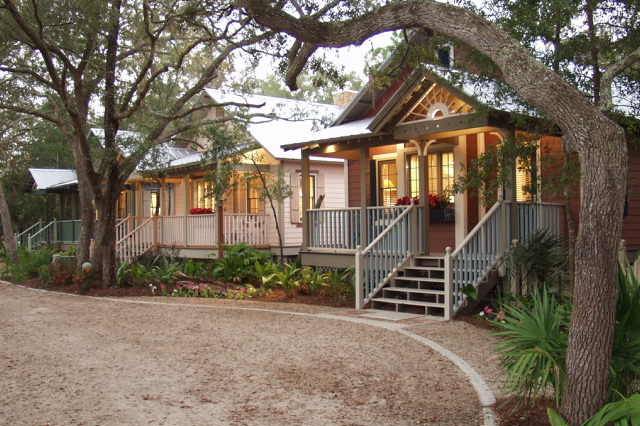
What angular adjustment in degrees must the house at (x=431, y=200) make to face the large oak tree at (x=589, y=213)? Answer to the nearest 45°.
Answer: approximately 45° to its left

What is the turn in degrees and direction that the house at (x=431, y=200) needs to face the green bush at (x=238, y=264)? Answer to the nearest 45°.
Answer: approximately 90° to its right

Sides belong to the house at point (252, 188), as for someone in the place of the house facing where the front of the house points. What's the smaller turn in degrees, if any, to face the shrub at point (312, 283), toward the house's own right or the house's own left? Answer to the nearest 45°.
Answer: approximately 45° to the house's own left

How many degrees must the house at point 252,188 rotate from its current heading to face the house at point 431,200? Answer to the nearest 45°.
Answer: approximately 45° to its left

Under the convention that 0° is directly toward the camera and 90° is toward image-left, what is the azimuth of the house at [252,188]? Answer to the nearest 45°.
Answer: approximately 45°

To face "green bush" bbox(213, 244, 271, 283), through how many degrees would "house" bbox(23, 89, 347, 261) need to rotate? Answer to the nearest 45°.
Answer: approximately 45° to its left

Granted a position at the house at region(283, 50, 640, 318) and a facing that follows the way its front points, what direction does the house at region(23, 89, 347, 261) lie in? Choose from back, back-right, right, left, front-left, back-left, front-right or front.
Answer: right

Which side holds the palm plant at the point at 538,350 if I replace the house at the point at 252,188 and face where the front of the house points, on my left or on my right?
on my left

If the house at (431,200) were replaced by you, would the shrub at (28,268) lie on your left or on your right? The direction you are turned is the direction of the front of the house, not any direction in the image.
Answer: on your right

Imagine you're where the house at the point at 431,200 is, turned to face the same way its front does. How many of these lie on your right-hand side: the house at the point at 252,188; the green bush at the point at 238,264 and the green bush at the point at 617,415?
2

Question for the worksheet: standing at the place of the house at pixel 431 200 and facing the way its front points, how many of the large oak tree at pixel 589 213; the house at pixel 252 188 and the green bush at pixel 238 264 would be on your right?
2

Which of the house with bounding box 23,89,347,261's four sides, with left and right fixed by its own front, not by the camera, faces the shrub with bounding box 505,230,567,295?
left

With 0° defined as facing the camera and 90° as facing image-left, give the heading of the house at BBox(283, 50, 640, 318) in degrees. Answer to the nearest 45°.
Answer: approximately 45°
